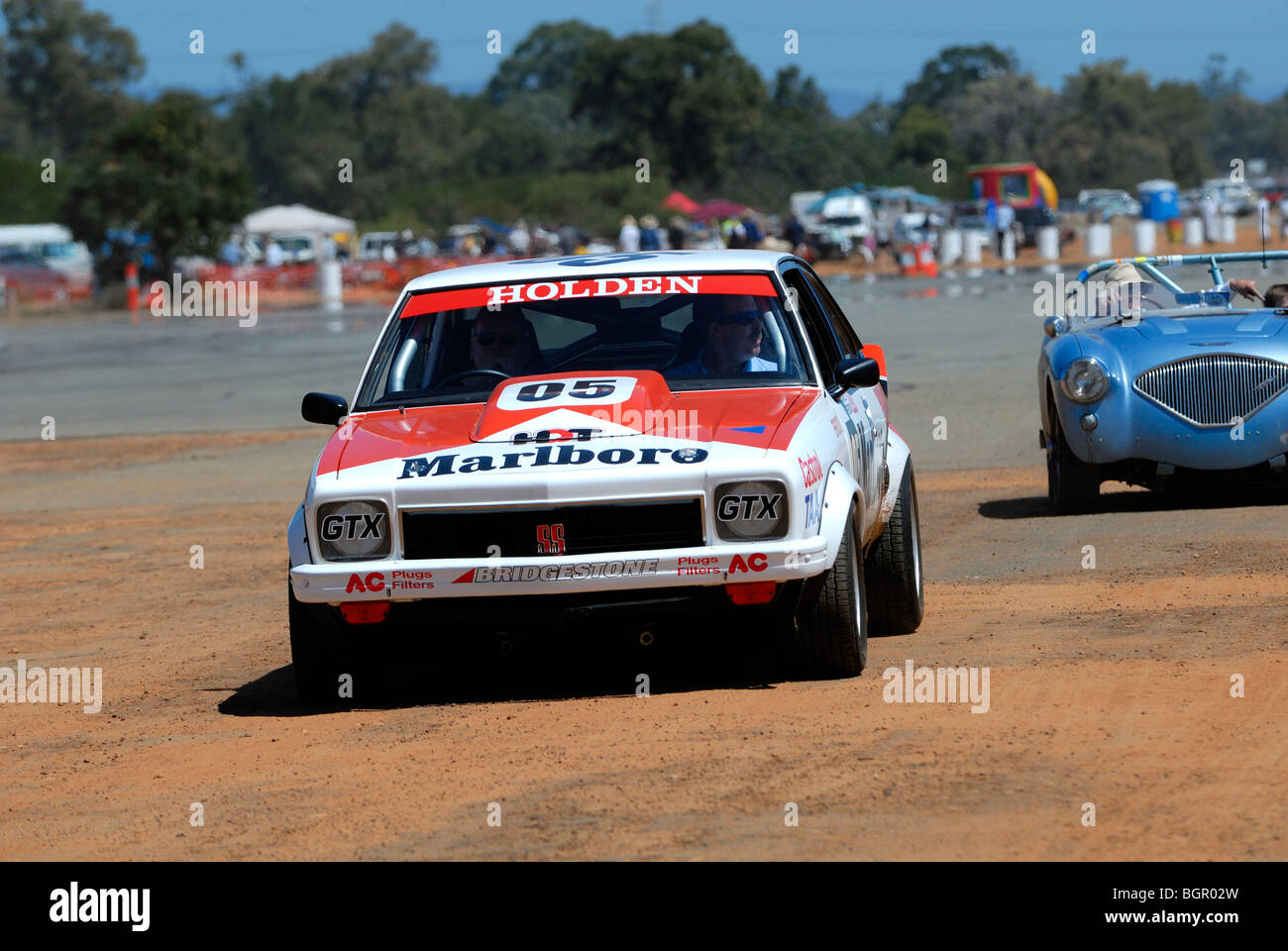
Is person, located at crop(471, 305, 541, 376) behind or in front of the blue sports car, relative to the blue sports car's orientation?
in front

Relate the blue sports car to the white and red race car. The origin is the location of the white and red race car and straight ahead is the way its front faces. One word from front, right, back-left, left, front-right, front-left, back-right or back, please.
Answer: back-left

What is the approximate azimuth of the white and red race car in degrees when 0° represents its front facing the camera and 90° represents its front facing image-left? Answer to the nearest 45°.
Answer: approximately 0°

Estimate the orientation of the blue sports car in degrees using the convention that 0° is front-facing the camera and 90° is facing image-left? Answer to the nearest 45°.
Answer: approximately 0°

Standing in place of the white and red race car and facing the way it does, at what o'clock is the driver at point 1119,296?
The driver is roughly at 7 o'clock from the white and red race car.

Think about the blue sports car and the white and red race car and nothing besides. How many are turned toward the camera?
2

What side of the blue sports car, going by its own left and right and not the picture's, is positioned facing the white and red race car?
front
